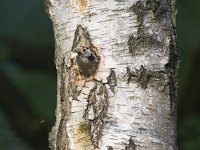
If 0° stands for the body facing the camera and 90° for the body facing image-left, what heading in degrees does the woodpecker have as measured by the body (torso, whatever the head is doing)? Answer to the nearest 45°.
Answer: approximately 45°
